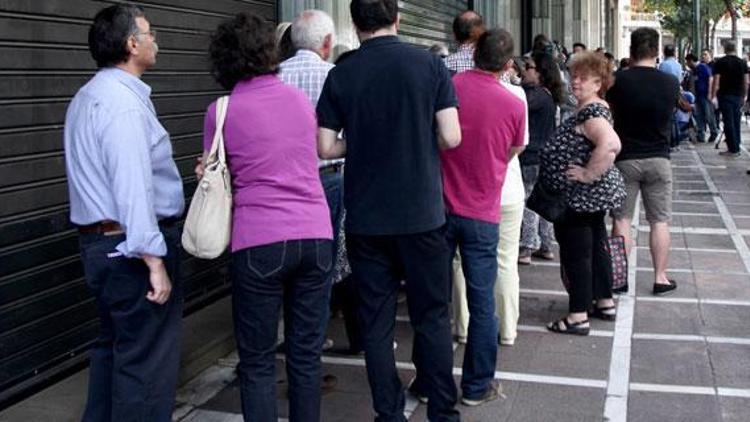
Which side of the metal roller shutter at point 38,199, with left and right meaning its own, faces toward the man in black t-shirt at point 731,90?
left

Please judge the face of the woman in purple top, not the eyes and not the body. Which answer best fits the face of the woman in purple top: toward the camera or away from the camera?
away from the camera

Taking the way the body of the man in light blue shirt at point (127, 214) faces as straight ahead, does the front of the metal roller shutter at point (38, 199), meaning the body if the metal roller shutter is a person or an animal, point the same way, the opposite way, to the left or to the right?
to the right

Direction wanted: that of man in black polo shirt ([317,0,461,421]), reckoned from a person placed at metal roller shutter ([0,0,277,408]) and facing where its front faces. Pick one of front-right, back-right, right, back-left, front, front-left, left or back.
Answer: front

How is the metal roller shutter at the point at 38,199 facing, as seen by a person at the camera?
facing the viewer and to the right of the viewer

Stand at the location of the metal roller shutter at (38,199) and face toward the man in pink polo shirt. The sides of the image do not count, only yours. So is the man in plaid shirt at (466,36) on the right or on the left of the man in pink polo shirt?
left

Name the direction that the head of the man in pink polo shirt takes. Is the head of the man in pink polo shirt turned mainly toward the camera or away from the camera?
away from the camera

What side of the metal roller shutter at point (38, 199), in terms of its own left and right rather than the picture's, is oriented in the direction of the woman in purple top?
front

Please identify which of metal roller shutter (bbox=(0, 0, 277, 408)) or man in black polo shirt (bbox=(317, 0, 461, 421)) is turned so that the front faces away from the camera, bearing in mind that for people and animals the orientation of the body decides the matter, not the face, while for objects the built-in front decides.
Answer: the man in black polo shirt

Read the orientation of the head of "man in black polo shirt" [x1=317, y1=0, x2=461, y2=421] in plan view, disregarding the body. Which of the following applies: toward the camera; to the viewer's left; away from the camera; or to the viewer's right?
away from the camera

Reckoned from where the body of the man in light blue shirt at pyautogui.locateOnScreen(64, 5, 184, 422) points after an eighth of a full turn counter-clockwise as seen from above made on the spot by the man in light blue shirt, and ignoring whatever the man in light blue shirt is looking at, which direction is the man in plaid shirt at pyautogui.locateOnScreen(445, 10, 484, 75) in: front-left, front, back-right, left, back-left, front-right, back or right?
front-right

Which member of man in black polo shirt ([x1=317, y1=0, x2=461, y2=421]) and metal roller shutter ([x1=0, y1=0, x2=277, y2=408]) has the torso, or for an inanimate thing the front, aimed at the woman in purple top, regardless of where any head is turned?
the metal roller shutter

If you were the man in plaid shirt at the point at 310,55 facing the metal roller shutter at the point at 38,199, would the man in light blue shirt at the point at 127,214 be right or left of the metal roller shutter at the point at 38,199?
left

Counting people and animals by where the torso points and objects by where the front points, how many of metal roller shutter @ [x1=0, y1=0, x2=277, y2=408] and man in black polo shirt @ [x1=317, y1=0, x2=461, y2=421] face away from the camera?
1

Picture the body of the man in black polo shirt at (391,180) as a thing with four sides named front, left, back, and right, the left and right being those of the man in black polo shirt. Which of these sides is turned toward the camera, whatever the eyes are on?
back

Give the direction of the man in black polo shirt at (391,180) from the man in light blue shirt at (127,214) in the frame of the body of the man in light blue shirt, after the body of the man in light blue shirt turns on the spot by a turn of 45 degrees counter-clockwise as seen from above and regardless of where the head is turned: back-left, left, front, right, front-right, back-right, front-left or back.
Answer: right

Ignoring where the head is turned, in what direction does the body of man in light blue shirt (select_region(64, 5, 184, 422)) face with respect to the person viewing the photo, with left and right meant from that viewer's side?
facing away from the viewer and to the right of the viewer

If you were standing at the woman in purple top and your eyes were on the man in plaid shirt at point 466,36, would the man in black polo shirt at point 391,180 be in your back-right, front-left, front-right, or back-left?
front-right

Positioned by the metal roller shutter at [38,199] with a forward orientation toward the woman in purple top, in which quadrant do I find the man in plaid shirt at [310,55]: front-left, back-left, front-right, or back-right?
front-left
